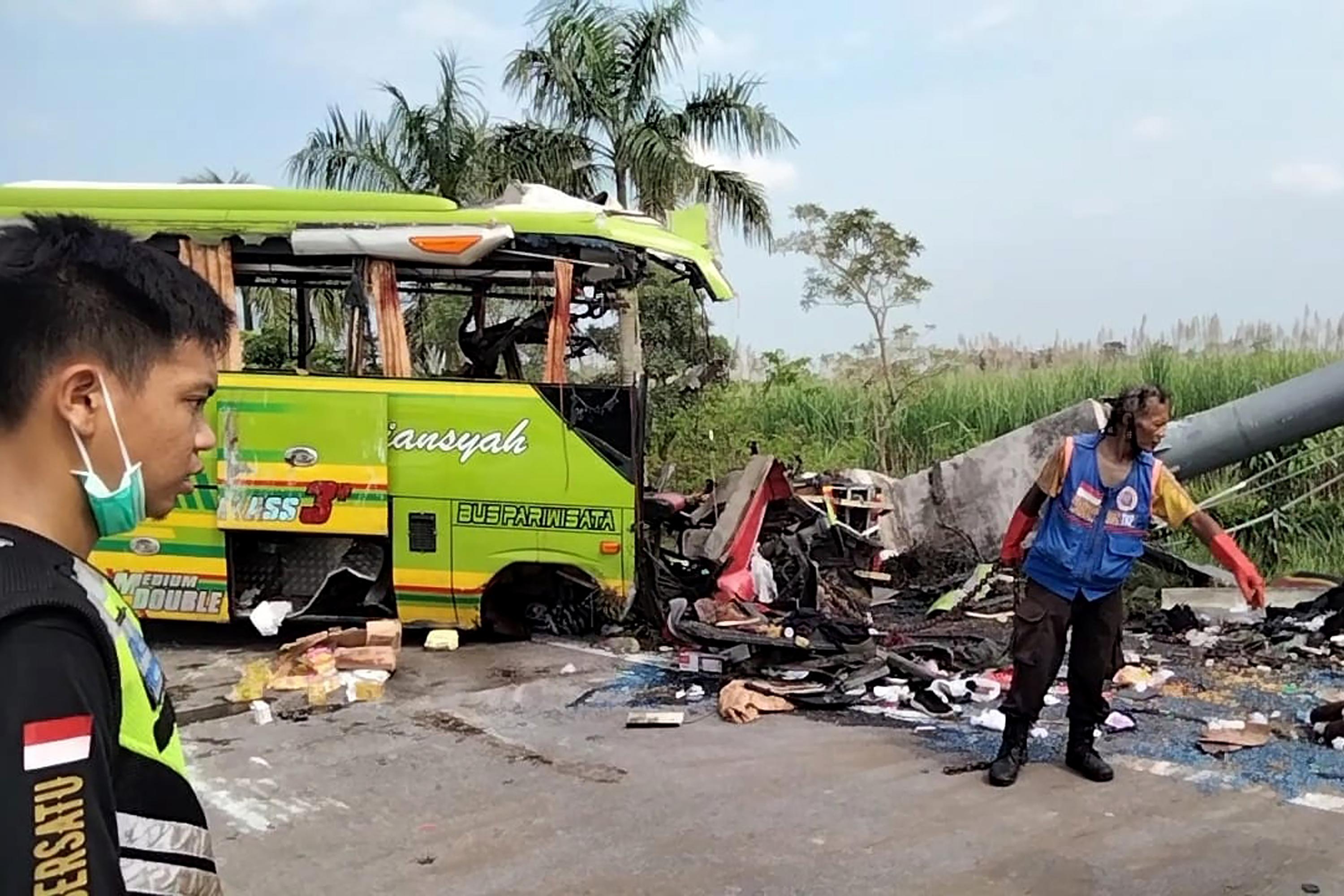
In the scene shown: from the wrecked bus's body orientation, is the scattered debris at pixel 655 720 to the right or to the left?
on its right

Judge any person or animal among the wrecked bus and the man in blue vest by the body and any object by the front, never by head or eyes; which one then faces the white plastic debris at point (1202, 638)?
the wrecked bus

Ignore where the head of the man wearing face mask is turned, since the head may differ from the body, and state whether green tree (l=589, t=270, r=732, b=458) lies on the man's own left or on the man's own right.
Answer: on the man's own left

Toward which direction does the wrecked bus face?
to the viewer's right

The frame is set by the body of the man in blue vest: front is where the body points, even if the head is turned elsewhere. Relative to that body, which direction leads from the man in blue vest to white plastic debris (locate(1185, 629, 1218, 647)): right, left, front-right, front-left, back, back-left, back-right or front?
back

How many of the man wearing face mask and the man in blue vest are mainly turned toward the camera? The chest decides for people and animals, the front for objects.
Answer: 1

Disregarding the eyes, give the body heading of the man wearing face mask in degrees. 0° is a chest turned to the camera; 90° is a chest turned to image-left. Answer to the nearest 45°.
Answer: approximately 270°

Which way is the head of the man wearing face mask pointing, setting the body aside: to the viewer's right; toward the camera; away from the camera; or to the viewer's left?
to the viewer's right

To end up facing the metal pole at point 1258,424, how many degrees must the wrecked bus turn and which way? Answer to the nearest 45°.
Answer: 0° — it already faces it
